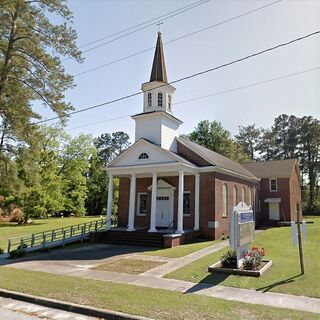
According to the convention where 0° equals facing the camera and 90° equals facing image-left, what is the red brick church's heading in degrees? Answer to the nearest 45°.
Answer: approximately 45°

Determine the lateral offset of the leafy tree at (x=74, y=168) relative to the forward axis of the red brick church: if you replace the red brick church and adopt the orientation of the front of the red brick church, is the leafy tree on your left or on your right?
on your right

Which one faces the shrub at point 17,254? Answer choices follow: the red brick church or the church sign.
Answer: the red brick church
